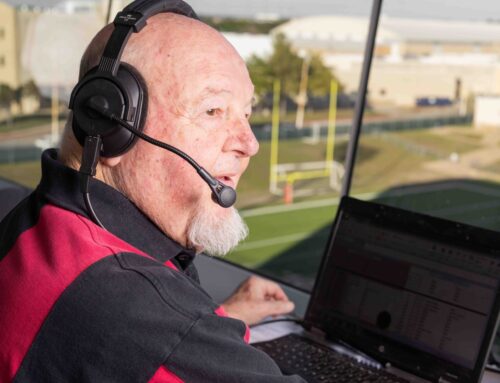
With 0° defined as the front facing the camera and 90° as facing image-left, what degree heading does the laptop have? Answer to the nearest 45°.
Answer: approximately 45°

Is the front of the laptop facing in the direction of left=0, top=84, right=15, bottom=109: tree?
no

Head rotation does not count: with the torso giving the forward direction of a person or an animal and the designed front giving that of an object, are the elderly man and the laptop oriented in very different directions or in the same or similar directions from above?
very different directions

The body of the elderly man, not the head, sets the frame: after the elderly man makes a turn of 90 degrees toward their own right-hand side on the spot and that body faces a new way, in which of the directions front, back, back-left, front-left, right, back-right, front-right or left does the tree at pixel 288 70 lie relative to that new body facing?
back

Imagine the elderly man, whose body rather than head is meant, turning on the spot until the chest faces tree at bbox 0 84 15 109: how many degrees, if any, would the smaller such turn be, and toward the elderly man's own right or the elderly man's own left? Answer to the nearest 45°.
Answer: approximately 90° to the elderly man's own left

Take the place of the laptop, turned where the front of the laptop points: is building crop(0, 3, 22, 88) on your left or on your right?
on your right

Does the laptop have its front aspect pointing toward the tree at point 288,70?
no

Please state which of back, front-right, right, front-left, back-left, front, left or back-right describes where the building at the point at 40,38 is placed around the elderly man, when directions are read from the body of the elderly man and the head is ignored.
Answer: left

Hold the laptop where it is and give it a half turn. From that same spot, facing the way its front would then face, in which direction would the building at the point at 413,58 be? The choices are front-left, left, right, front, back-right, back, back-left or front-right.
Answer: front-left

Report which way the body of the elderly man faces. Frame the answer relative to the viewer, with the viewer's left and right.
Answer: facing to the right of the viewer

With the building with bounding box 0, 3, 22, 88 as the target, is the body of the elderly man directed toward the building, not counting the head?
no

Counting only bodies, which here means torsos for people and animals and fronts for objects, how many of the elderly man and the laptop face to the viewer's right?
1

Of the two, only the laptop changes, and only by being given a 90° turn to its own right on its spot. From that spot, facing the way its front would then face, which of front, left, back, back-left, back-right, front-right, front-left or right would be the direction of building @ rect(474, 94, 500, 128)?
front-right

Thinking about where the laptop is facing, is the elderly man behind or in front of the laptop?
in front

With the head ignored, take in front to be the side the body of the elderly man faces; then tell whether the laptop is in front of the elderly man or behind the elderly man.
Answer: in front
